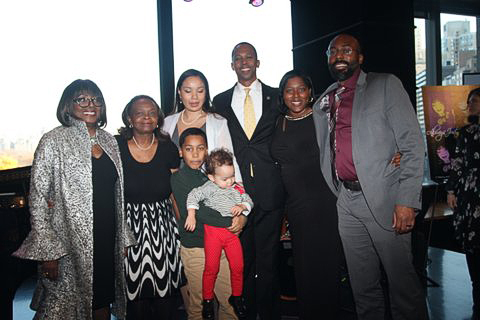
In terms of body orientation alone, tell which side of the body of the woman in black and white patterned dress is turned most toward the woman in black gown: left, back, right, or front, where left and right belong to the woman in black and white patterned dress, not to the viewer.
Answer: left

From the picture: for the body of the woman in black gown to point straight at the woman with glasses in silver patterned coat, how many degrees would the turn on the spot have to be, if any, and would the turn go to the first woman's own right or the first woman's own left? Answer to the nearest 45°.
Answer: approximately 45° to the first woman's own right

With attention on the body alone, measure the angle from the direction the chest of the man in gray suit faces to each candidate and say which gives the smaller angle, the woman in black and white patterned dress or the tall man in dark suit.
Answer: the woman in black and white patterned dress

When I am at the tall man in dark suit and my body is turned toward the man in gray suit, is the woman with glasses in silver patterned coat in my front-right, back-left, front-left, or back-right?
back-right

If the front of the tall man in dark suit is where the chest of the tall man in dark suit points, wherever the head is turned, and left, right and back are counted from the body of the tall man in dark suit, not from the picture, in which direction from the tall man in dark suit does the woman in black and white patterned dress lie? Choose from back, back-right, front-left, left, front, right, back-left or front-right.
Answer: front-right

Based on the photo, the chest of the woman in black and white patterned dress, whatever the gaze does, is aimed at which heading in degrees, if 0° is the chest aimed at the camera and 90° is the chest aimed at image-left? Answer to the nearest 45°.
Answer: approximately 0°

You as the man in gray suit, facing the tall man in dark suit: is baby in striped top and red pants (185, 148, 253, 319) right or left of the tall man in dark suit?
left

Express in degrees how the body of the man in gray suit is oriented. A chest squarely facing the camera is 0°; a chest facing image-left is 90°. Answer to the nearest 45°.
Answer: approximately 45°
